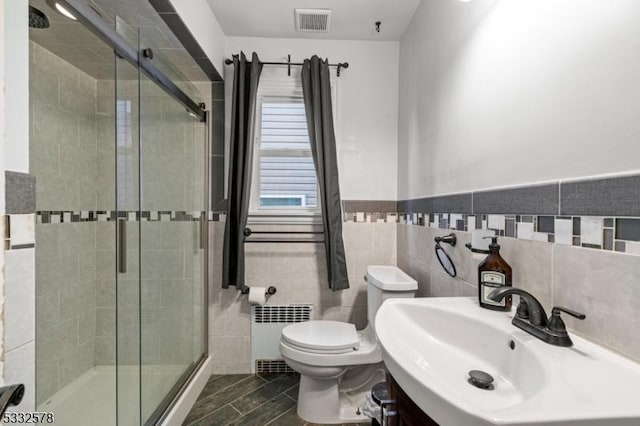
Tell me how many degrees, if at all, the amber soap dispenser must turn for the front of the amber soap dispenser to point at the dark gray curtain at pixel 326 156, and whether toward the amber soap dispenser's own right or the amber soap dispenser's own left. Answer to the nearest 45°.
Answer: approximately 135° to the amber soap dispenser's own right

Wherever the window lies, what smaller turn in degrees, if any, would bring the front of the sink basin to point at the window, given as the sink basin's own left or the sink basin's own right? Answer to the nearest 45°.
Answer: approximately 90° to the sink basin's own right
